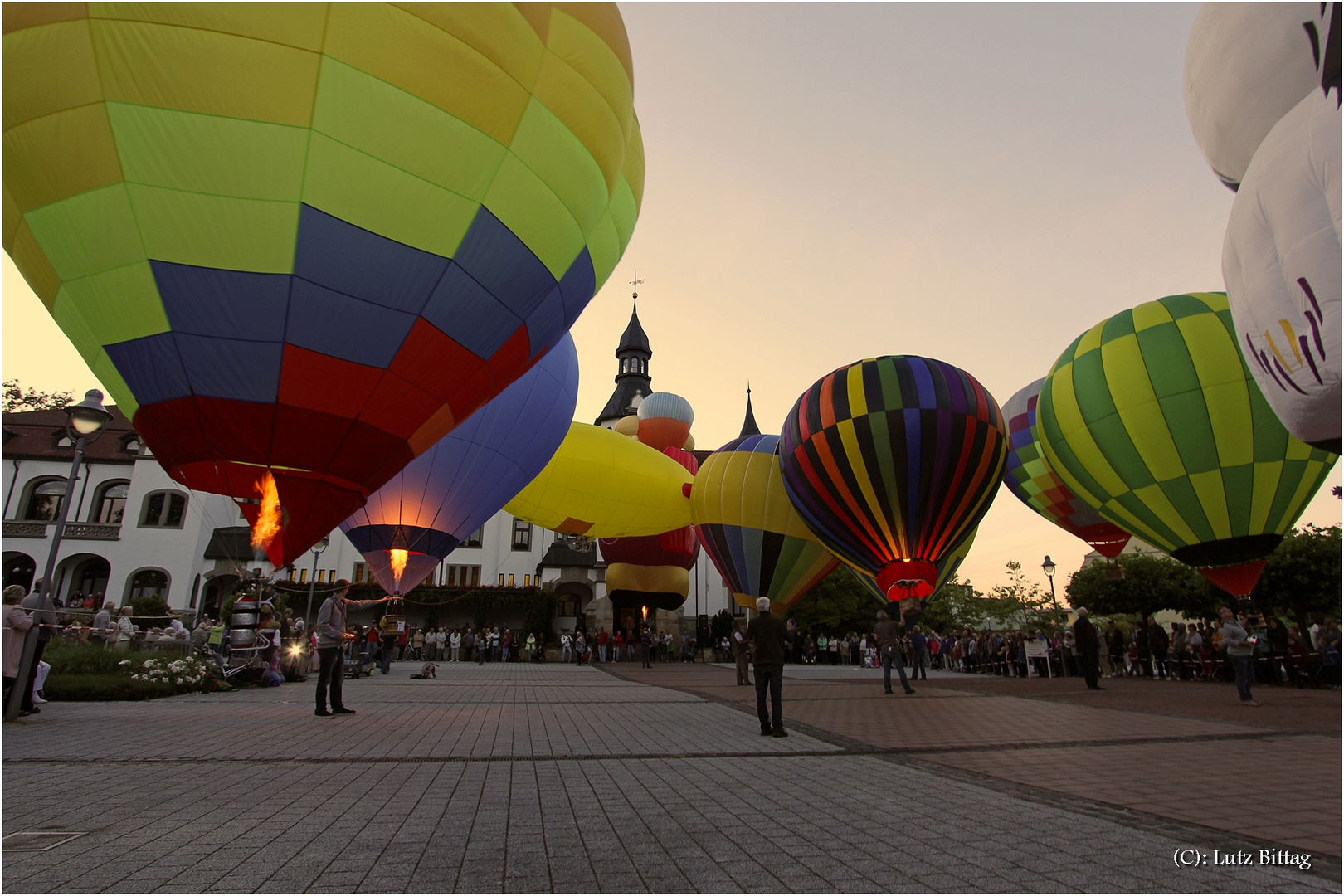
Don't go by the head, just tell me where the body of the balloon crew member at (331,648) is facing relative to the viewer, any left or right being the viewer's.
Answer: facing to the right of the viewer

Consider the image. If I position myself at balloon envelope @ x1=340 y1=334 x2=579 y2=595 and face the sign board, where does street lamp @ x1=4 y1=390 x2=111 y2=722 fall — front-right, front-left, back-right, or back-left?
back-right

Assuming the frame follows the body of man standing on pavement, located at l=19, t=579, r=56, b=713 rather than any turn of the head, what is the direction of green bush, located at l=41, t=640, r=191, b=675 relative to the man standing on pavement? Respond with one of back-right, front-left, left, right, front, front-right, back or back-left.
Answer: left

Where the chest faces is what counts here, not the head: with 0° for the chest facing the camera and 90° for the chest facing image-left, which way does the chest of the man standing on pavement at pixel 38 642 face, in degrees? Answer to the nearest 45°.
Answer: approximately 270°
